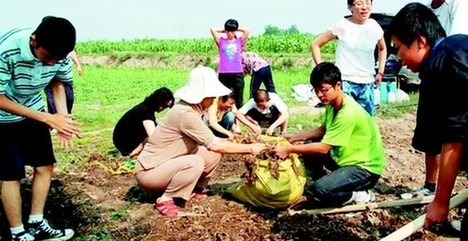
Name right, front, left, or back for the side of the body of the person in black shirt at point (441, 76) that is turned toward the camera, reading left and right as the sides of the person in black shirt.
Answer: left

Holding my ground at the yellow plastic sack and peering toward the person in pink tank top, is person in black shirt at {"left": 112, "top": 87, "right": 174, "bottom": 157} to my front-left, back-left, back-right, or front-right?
front-left

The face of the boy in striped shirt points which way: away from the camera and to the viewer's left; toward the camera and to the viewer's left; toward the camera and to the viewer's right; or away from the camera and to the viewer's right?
toward the camera and to the viewer's right

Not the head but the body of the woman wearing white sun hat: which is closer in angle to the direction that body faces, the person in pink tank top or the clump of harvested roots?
the clump of harvested roots

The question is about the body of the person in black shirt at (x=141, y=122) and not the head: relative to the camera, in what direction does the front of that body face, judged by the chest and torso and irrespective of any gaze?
to the viewer's right

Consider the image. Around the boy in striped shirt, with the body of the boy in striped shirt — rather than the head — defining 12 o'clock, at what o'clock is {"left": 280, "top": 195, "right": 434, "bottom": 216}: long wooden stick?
The long wooden stick is roughly at 11 o'clock from the boy in striped shirt.

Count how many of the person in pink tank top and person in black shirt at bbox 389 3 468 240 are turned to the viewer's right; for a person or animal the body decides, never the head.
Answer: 0

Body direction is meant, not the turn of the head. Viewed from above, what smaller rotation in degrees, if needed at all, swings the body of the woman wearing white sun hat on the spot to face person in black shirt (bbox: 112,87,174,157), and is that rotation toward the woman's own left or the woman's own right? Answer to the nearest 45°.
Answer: approximately 90° to the woman's own left

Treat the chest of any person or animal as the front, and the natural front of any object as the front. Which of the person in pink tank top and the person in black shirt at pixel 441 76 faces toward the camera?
the person in pink tank top

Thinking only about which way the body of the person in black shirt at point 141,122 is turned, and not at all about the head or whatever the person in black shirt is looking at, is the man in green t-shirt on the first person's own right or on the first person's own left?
on the first person's own right

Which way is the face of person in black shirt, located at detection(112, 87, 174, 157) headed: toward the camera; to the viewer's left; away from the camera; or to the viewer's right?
to the viewer's right

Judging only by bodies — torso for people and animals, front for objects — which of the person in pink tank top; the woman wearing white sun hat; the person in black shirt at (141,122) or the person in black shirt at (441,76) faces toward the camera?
the person in pink tank top

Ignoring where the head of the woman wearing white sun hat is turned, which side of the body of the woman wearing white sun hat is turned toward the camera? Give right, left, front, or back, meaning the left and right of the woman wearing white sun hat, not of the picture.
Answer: right

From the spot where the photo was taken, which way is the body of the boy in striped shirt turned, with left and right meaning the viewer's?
facing the viewer and to the right of the viewer

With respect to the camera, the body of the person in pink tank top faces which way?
toward the camera

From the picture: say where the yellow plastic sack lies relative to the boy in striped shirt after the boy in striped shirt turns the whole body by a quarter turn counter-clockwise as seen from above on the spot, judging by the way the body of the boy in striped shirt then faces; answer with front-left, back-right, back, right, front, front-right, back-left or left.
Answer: front-right
